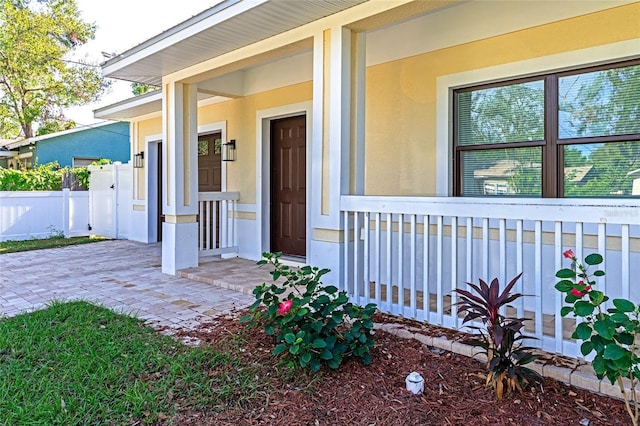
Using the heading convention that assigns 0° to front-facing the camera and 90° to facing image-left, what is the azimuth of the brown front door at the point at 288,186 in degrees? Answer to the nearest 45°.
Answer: approximately 45°

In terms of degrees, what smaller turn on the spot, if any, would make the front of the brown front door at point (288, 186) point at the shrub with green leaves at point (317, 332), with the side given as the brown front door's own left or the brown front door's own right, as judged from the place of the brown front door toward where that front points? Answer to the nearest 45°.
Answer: approximately 45° to the brown front door's own left

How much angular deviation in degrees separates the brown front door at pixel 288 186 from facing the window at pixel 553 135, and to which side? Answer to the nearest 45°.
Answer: approximately 90° to its left

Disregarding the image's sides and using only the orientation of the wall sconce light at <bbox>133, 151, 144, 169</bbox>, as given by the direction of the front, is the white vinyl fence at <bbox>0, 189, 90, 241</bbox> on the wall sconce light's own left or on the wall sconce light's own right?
on the wall sconce light's own right

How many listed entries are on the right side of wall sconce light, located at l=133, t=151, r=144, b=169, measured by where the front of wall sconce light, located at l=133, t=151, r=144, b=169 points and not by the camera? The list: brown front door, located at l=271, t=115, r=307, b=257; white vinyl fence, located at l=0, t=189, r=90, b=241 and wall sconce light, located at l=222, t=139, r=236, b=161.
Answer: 1

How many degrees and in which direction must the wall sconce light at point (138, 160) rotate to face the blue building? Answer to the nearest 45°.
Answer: approximately 135° to its right

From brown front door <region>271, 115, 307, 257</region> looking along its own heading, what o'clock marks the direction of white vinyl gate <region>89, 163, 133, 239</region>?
The white vinyl gate is roughly at 3 o'clock from the brown front door.

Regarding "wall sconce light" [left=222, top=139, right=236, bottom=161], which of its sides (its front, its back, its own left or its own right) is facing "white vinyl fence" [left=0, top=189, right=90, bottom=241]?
right

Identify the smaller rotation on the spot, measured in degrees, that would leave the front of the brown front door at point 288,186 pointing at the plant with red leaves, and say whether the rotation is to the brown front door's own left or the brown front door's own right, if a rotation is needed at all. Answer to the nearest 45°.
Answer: approximately 45° to the brown front door's own left

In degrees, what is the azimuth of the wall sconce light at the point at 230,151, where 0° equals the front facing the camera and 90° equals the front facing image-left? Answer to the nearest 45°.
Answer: approximately 45°

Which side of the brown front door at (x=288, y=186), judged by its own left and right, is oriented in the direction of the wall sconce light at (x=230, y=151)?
right

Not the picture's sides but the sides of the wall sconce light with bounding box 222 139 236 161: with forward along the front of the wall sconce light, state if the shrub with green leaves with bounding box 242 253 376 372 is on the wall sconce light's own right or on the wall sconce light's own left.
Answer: on the wall sconce light's own left

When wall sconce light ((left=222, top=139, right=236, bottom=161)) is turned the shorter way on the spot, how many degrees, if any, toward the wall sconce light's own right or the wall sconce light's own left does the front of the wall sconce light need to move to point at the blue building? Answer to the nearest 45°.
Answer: approximately 90° to the wall sconce light's own right
